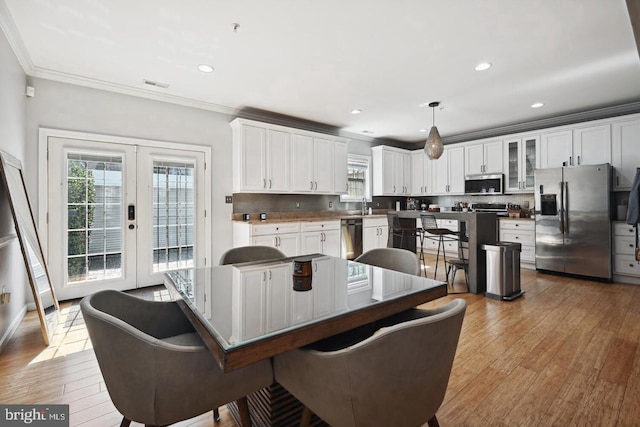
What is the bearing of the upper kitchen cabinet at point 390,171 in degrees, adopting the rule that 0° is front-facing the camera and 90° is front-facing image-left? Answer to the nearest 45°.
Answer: approximately 315°

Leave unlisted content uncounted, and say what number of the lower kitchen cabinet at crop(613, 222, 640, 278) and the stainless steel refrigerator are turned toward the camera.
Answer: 2

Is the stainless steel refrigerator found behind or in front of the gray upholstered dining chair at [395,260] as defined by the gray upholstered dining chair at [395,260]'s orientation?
behind

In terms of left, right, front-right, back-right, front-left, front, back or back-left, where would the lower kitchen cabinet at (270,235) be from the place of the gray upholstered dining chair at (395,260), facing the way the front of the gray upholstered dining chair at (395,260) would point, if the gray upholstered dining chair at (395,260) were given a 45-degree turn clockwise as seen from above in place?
front-right

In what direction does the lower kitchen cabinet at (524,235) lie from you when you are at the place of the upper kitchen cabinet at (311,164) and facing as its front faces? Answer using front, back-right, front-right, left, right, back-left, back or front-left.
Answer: front-left

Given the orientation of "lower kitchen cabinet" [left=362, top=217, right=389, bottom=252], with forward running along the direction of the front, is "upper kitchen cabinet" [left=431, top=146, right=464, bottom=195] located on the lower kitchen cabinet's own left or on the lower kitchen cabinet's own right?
on the lower kitchen cabinet's own left

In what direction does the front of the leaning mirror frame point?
to the viewer's right
